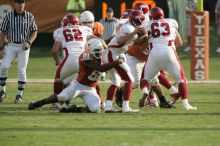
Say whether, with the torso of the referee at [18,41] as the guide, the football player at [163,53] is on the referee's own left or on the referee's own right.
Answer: on the referee's own left

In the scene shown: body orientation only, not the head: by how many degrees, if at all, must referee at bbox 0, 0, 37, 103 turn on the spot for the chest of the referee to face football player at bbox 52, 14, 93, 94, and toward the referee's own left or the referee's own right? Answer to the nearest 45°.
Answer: approximately 45° to the referee's own left

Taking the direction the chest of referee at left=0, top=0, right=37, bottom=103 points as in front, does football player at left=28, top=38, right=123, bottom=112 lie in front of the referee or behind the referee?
in front

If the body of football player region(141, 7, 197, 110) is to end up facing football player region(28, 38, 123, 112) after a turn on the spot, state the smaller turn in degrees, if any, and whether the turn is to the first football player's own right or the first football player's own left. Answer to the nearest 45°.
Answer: approximately 135° to the first football player's own left

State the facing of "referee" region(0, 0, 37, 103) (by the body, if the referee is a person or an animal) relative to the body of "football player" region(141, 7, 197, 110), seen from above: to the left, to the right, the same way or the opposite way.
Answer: the opposite way

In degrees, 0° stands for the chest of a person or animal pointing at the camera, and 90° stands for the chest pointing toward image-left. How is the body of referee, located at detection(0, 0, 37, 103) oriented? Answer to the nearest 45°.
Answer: approximately 0°

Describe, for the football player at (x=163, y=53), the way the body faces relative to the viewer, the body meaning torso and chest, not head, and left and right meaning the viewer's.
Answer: facing away from the viewer
